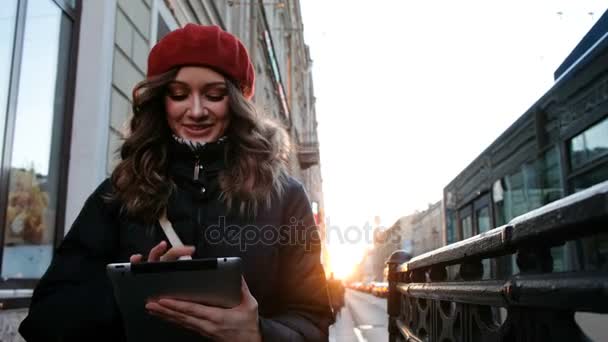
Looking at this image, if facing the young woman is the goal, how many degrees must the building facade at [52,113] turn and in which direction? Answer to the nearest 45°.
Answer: approximately 45° to its right

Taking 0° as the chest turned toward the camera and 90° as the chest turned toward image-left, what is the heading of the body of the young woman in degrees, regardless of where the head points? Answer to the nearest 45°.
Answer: approximately 0°

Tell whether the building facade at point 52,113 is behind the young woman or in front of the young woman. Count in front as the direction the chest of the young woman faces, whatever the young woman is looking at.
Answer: behind

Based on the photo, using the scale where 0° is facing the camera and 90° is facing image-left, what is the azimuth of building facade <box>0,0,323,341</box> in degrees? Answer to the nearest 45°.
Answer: approximately 315°

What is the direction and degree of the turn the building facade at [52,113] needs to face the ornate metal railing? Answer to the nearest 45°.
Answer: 0° — it already faces it
